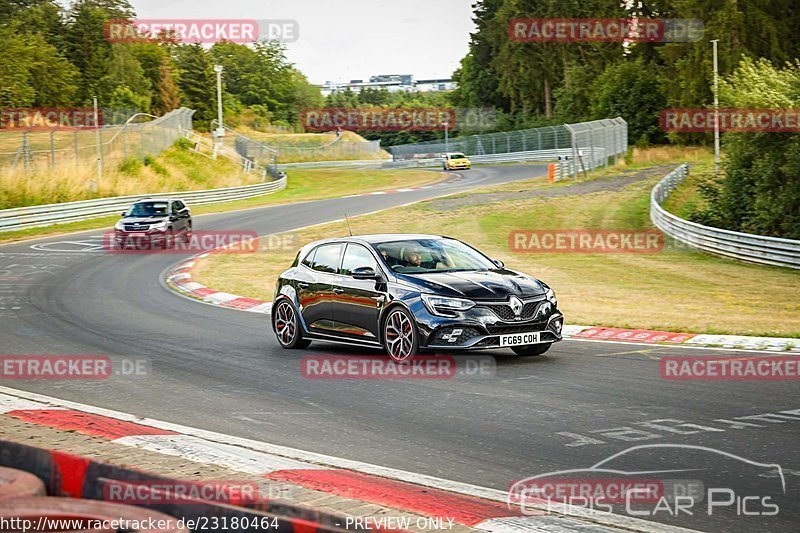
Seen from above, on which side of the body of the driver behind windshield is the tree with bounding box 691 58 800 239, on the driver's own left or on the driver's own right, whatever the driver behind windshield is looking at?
on the driver's own left

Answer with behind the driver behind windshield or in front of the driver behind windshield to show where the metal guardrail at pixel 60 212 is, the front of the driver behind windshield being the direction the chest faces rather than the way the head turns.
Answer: behind

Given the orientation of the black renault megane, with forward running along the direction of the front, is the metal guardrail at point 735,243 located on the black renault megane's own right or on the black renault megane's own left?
on the black renault megane's own left

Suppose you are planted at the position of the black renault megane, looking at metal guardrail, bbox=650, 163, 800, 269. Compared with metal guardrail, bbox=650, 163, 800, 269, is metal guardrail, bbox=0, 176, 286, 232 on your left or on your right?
left

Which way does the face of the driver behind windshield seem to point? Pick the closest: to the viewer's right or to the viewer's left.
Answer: to the viewer's right

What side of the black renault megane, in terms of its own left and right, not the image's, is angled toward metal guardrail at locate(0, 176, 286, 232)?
back

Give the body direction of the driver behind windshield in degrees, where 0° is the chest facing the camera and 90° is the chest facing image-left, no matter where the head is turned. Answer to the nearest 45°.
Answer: approximately 315°

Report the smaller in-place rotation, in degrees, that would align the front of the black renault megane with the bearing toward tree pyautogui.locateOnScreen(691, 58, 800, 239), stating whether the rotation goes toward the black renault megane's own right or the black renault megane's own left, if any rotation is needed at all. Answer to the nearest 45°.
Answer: approximately 90° to the black renault megane's own left

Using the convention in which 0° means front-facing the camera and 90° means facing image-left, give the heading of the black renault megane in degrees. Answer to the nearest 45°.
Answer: approximately 315°
